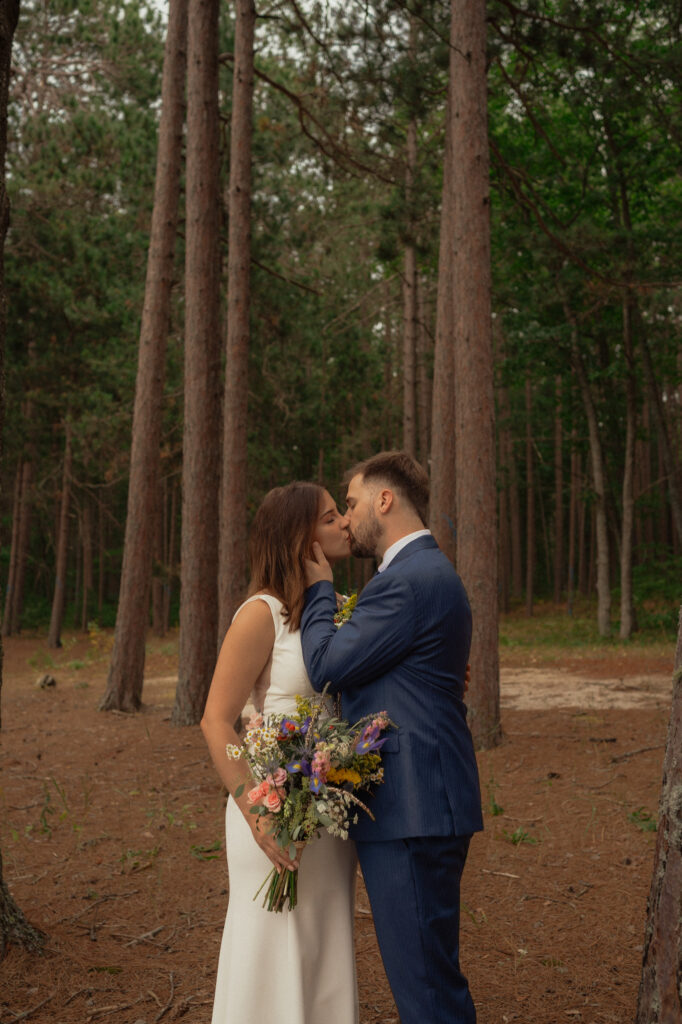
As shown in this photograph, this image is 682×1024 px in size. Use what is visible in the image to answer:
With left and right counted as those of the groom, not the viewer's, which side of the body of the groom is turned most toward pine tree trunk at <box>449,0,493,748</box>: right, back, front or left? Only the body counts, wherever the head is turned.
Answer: right

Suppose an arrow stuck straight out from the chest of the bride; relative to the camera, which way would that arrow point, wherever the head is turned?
to the viewer's right

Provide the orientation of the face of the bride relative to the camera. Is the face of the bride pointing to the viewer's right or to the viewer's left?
to the viewer's right

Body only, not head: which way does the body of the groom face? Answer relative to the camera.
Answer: to the viewer's left

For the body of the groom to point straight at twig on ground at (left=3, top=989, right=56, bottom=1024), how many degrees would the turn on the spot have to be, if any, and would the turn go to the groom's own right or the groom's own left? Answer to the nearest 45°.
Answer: approximately 45° to the groom's own right

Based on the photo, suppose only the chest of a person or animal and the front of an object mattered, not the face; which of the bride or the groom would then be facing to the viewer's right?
the bride

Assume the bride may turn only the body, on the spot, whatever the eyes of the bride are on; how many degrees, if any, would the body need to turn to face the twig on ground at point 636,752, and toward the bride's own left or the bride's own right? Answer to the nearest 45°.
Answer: approximately 45° to the bride's own left

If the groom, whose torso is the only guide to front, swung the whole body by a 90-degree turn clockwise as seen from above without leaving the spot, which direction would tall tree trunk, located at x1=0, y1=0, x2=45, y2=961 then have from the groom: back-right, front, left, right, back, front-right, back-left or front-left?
front-left

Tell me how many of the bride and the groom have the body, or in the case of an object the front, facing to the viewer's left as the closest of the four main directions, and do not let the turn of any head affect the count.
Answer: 1

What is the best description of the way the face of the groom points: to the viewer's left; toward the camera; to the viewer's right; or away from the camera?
to the viewer's left

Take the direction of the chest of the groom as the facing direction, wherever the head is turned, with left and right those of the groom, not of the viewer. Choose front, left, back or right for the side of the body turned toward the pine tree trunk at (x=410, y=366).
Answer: right

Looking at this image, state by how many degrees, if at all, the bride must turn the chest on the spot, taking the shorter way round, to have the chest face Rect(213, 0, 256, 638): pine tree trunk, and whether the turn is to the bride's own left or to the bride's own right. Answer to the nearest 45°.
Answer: approximately 90° to the bride's own left

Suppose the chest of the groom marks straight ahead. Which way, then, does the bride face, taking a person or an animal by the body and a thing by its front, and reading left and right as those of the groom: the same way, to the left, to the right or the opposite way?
the opposite way
